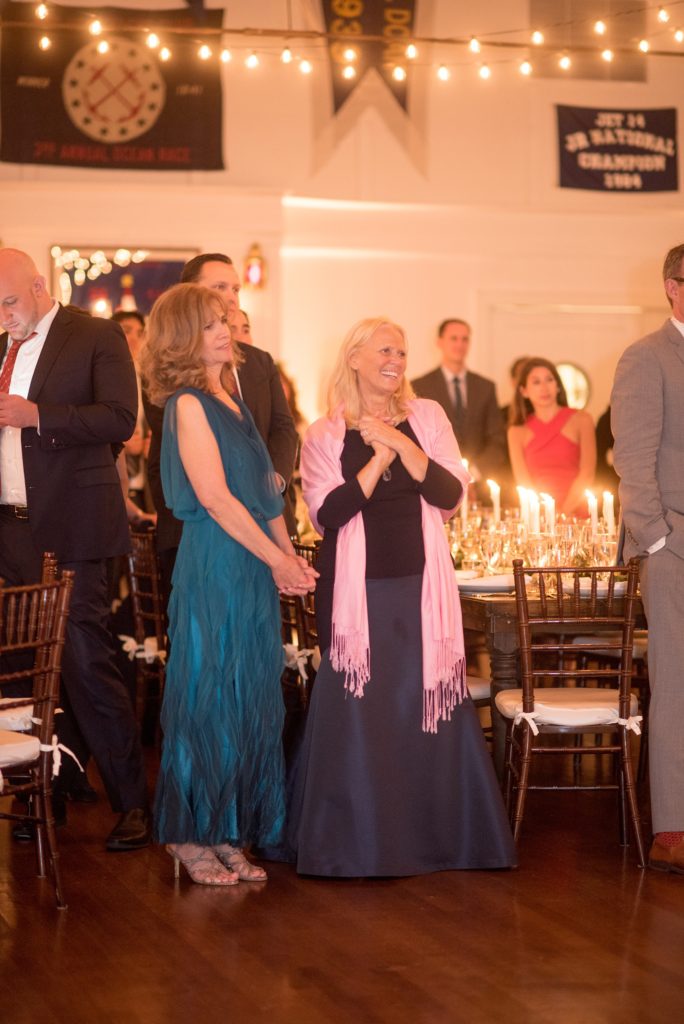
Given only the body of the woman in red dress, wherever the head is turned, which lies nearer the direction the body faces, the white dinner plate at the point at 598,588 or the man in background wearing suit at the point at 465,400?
the white dinner plate

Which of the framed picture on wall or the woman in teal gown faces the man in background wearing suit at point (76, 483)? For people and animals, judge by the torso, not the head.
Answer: the framed picture on wall

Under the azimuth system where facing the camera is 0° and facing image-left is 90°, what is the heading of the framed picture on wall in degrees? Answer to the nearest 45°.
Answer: approximately 0°

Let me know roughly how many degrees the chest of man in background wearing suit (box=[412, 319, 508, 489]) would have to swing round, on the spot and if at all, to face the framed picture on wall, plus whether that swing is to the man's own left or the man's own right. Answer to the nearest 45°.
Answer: approximately 90° to the man's own right

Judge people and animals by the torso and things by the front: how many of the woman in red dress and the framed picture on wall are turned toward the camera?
2

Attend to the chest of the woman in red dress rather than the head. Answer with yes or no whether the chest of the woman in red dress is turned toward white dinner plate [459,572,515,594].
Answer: yes

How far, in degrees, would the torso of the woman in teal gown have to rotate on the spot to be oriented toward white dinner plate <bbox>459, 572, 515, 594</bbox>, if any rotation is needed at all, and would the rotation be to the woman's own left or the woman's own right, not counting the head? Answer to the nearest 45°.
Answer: approximately 90° to the woman's own left

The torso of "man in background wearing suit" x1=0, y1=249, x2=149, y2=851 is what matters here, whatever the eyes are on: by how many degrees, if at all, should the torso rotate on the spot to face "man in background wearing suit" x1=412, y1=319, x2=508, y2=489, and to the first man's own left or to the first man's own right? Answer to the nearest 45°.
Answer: approximately 180°

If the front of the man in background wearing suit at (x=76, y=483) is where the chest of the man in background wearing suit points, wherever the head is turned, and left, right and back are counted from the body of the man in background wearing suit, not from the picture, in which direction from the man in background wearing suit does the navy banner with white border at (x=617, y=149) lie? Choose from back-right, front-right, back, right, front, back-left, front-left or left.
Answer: back

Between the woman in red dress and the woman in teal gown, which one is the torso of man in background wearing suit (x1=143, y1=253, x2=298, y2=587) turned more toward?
the woman in teal gown
